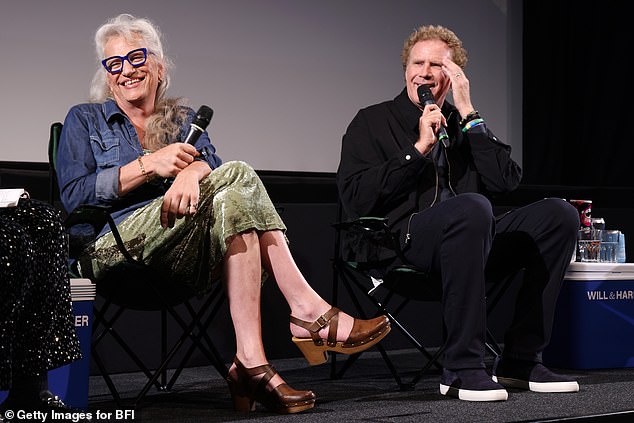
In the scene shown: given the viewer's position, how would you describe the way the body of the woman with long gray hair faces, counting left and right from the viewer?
facing the viewer and to the right of the viewer

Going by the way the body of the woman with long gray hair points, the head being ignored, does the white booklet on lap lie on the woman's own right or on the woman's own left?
on the woman's own right

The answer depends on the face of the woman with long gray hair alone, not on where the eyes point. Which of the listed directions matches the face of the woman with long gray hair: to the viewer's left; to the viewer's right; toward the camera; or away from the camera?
toward the camera

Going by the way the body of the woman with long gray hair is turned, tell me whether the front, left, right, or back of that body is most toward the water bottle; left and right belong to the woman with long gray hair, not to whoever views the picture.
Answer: left
